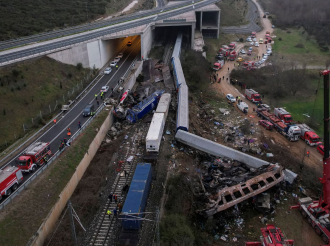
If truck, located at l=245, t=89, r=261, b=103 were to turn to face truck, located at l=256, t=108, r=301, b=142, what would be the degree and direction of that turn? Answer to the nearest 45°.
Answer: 0° — it already faces it

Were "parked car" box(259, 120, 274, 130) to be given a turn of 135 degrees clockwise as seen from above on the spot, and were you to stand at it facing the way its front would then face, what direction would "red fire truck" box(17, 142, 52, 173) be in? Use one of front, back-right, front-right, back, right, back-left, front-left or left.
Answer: front-left

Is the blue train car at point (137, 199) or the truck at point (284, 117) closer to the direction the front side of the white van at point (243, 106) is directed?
the truck

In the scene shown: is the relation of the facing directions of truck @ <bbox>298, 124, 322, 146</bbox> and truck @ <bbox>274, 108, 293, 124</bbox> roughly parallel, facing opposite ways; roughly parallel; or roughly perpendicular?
roughly parallel

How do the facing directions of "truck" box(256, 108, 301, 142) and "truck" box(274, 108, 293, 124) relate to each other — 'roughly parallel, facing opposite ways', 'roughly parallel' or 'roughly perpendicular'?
roughly parallel

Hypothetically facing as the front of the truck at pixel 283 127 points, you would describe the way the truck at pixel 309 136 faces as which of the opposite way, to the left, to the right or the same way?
the same way

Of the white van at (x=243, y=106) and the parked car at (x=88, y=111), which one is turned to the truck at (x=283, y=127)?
the white van
